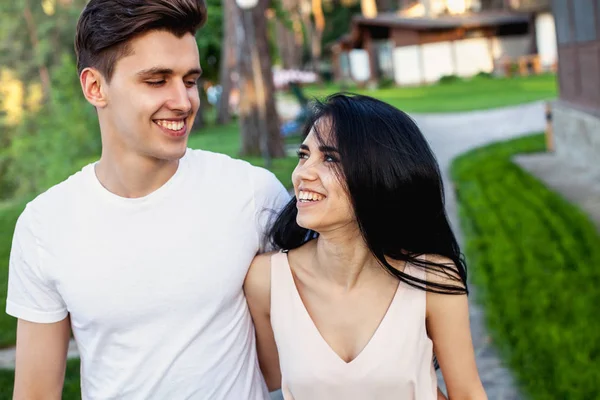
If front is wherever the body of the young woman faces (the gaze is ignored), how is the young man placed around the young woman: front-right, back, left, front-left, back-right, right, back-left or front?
right

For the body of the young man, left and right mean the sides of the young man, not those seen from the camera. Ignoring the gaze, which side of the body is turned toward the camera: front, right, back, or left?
front

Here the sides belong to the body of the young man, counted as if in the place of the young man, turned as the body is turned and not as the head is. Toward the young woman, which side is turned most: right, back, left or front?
left

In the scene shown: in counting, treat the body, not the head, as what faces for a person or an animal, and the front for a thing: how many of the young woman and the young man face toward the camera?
2

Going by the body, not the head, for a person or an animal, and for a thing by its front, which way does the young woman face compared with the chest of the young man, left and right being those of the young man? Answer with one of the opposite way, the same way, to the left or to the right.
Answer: the same way

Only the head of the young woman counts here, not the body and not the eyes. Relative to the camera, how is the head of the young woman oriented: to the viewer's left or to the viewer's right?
to the viewer's left

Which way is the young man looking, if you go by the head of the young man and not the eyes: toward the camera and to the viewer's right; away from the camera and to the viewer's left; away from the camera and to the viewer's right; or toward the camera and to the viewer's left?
toward the camera and to the viewer's right

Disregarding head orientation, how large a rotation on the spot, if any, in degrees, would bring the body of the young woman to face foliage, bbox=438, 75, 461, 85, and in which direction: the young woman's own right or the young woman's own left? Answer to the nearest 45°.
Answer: approximately 180°

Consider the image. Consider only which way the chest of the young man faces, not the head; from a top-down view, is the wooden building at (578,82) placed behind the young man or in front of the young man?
behind

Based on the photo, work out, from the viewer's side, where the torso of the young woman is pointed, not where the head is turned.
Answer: toward the camera

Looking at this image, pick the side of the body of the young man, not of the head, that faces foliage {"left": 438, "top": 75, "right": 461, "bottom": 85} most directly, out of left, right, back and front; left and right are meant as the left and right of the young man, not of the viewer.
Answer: back
